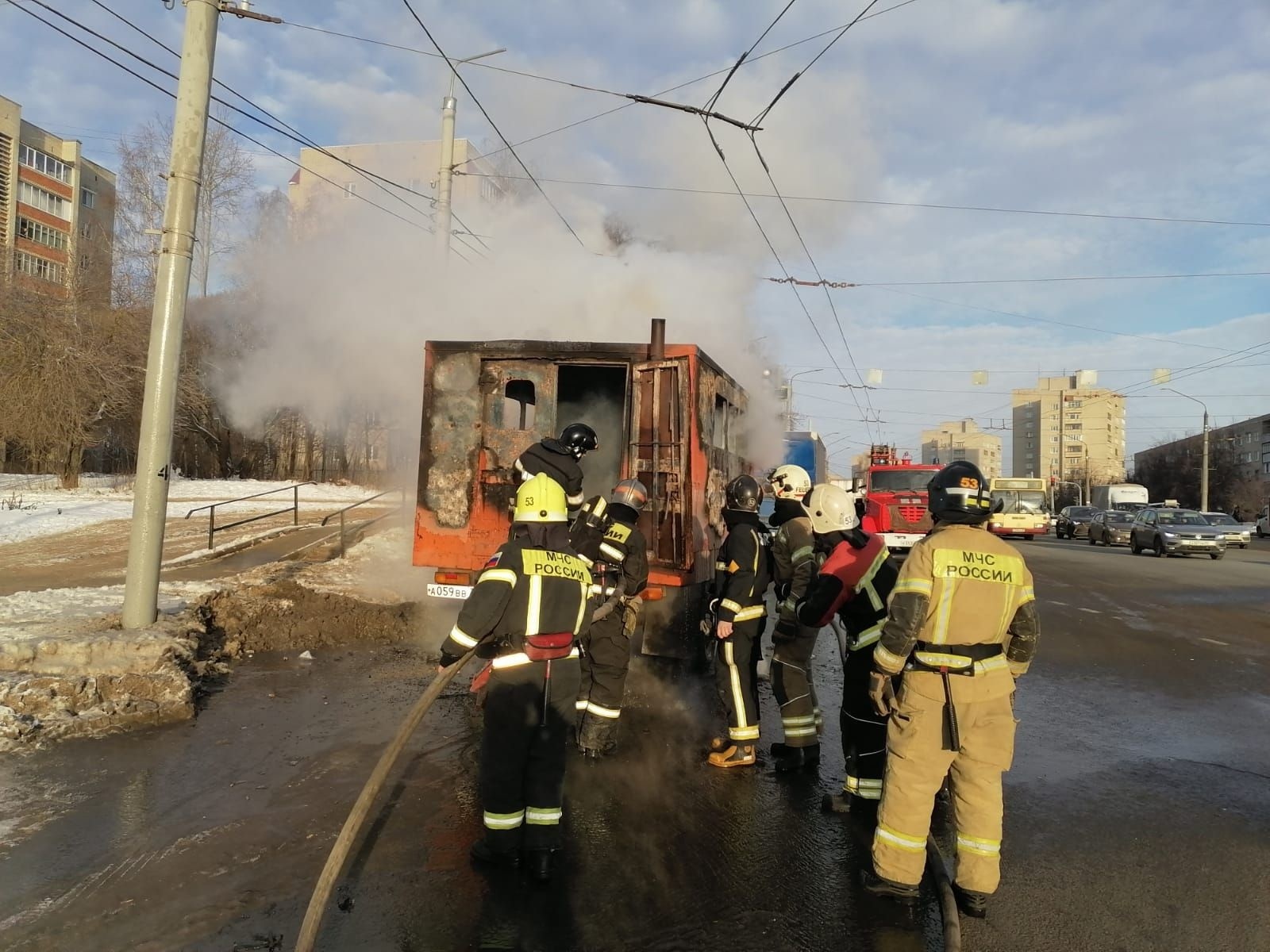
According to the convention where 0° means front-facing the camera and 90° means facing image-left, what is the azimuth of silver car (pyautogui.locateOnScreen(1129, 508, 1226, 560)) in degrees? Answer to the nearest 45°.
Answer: approximately 315°

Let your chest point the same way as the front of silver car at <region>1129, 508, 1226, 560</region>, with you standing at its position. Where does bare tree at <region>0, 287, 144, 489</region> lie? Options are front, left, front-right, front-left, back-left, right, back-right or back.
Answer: right

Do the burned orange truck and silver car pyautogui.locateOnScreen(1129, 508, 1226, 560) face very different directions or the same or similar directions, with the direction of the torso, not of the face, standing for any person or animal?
very different directions

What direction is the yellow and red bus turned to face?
toward the camera

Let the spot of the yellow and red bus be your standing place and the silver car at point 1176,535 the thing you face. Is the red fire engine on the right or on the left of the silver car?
right

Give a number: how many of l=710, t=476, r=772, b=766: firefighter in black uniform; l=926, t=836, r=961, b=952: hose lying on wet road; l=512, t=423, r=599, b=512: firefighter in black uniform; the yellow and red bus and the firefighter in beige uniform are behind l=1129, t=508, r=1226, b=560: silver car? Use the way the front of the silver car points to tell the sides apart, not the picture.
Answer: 1

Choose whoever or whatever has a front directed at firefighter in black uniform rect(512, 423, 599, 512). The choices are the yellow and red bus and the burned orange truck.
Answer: the yellow and red bus

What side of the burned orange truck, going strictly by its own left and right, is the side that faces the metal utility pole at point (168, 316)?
left

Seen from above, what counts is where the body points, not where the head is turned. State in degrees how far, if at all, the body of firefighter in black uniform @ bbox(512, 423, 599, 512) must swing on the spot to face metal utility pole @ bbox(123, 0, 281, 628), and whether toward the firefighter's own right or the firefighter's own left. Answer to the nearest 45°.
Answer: approximately 135° to the firefighter's own left

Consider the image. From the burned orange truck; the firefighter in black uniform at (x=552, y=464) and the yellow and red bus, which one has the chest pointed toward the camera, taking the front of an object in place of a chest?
the yellow and red bus

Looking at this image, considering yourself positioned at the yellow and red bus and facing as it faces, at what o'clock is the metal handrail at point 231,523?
The metal handrail is roughly at 1 o'clock from the yellow and red bus.

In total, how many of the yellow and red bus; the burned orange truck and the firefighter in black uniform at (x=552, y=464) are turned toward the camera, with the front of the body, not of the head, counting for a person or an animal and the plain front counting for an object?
1

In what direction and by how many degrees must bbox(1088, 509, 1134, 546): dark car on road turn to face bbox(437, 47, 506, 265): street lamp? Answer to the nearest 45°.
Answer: approximately 45° to its right

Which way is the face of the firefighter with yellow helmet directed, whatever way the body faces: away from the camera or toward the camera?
away from the camera

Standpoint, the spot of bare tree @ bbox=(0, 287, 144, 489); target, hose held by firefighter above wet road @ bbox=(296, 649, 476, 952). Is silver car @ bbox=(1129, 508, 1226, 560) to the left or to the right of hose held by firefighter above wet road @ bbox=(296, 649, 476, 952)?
left

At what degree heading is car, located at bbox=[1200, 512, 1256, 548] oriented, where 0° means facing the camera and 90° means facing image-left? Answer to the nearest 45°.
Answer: approximately 315°

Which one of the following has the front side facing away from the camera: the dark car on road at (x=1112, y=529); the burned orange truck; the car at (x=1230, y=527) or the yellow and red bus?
the burned orange truck

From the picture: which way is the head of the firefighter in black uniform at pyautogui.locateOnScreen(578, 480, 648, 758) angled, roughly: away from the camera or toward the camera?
away from the camera
